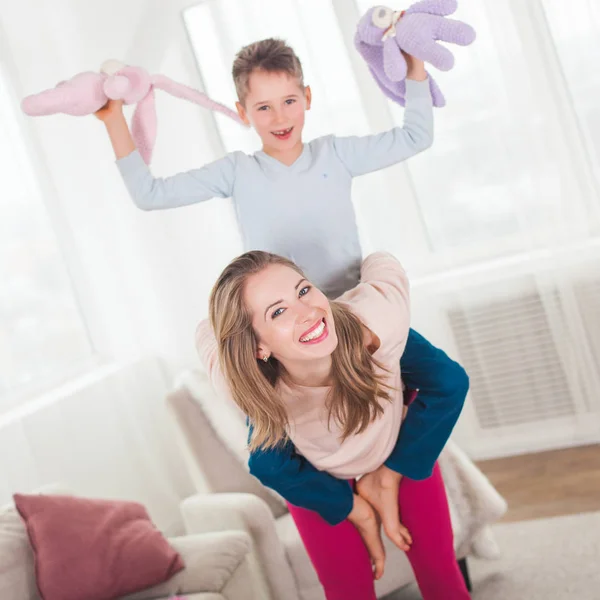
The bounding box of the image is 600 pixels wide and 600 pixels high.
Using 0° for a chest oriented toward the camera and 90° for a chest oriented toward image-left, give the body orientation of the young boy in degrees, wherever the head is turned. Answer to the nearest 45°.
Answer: approximately 0°

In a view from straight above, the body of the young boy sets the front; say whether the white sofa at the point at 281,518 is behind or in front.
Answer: behind

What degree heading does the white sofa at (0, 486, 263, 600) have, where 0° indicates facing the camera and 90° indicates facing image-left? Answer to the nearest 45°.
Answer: approximately 0°

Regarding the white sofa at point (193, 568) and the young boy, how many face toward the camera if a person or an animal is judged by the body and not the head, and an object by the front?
2
